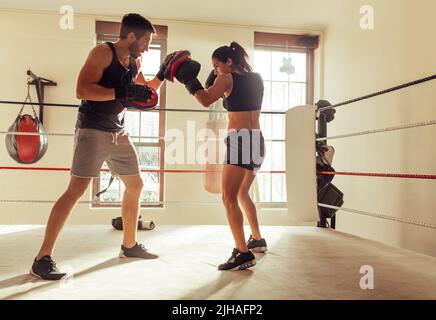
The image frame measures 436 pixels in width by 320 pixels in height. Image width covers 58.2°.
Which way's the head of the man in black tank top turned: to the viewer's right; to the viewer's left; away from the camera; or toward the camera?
to the viewer's right

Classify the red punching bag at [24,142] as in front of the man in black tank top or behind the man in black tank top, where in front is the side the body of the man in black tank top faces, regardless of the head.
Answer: behind

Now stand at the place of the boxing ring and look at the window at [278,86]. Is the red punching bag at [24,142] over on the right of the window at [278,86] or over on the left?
left

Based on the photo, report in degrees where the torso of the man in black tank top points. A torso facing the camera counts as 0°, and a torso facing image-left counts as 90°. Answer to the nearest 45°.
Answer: approximately 315°

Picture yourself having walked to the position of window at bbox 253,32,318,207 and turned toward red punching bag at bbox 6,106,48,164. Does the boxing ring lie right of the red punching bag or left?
left

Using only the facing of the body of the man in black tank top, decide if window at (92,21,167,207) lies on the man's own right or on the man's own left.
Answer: on the man's own left
